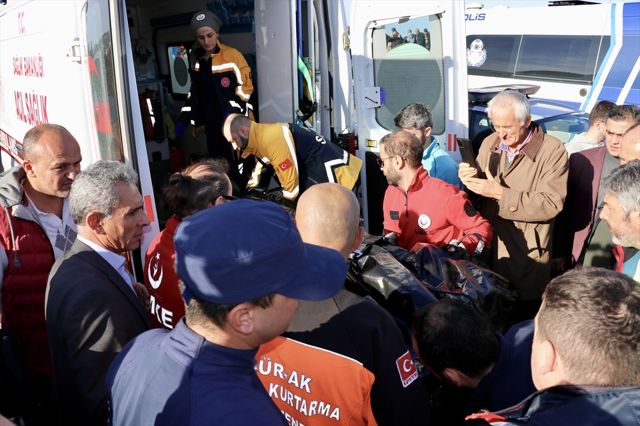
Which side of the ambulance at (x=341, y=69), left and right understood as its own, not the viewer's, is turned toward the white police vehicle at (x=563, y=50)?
right

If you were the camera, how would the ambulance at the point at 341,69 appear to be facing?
facing away from the viewer and to the left of the viewer

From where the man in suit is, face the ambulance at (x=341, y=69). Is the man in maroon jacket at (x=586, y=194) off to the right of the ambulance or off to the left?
right

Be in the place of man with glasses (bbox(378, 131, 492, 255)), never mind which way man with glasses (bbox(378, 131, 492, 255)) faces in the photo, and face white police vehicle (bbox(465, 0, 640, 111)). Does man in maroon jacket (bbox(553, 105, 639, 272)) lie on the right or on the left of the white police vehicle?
right

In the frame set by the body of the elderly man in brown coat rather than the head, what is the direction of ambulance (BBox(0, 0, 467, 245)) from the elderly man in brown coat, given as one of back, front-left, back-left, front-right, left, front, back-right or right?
right

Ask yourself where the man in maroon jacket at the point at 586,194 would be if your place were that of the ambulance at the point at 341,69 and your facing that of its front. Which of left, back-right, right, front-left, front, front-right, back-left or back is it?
back

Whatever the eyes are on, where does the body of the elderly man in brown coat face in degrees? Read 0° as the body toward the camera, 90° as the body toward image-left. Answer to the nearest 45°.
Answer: approximately 45°
